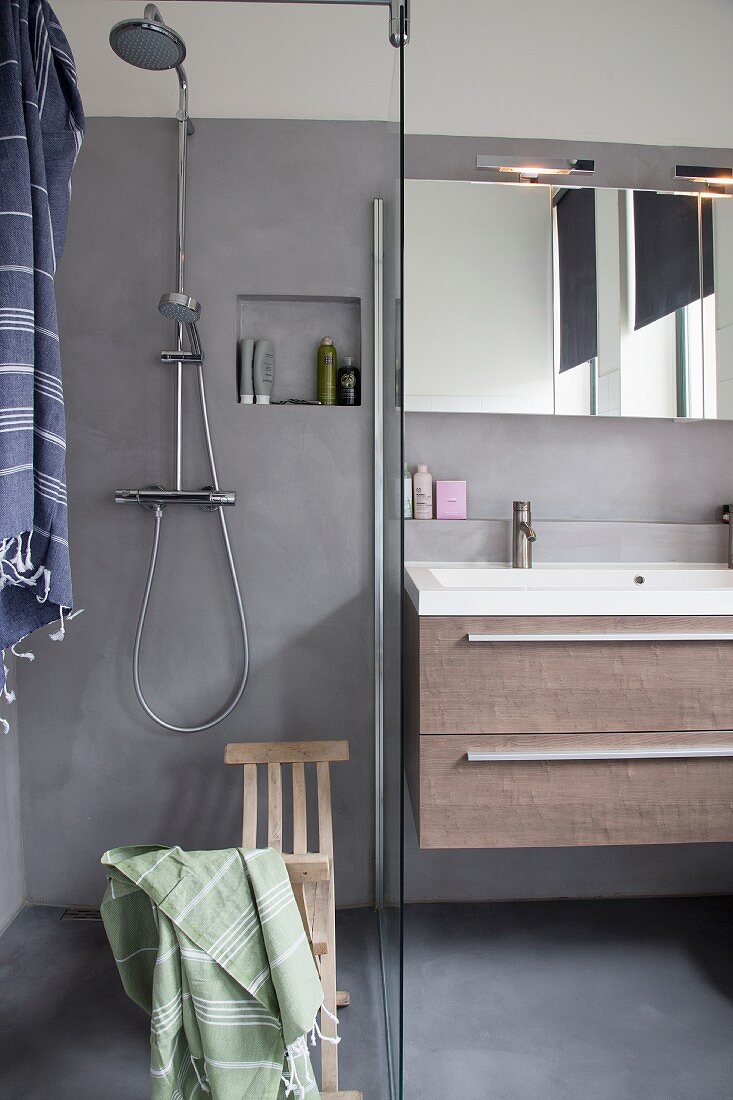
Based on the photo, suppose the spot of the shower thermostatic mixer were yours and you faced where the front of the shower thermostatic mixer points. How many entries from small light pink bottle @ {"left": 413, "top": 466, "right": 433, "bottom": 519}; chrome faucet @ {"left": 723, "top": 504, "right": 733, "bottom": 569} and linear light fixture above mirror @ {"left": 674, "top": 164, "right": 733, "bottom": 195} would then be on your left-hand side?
3

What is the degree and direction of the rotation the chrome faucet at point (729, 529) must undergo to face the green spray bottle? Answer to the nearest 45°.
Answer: approximately 45° to its right

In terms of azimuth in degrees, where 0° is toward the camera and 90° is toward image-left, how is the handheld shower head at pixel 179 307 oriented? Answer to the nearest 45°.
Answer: approximately 45°

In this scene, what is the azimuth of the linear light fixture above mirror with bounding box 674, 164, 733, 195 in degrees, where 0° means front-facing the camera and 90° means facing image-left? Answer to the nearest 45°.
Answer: approximately 0°

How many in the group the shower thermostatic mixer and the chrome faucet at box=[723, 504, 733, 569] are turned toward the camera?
2
